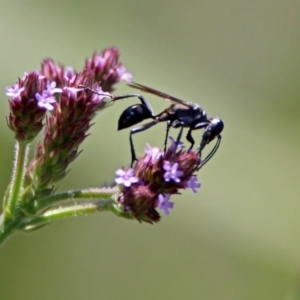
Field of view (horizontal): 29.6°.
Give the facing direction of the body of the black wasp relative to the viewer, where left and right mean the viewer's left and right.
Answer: facing to the right of the viewer
